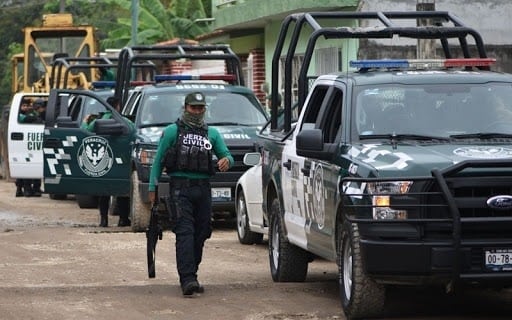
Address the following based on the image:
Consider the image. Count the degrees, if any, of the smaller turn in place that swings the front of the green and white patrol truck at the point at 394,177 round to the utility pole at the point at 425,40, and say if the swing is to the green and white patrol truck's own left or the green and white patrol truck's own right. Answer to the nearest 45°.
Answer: approximately 135° to the green and white patrol truck's own left

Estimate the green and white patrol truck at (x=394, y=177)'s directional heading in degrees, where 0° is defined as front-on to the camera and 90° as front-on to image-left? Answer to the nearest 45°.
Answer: approximately 315°

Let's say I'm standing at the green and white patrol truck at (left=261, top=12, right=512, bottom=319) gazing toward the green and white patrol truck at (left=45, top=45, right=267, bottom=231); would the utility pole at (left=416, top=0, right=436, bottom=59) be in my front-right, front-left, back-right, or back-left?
front-right

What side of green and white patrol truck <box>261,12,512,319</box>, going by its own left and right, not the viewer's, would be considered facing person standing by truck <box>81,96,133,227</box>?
back

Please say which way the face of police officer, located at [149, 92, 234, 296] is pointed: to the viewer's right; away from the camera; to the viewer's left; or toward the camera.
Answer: toward the camera
